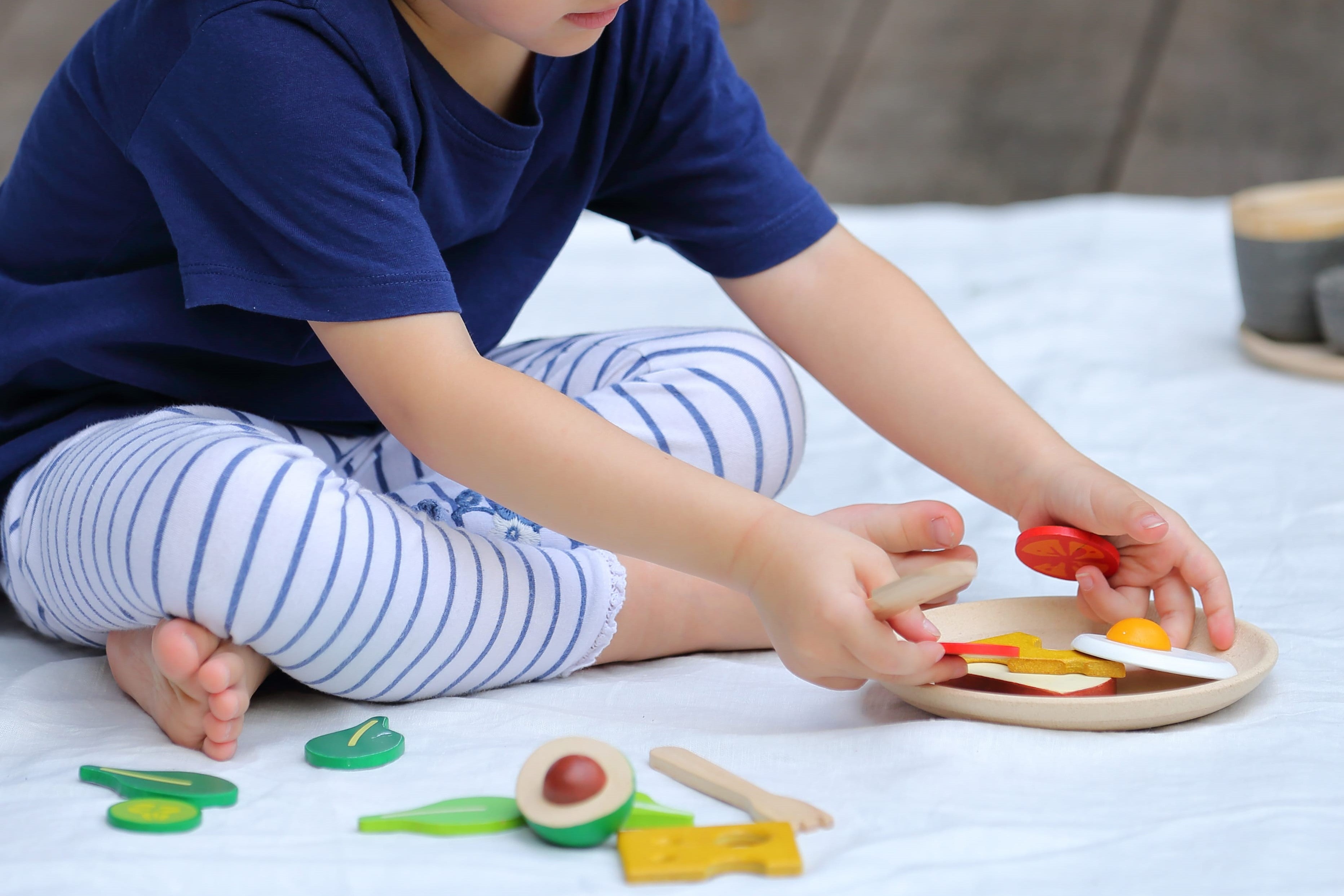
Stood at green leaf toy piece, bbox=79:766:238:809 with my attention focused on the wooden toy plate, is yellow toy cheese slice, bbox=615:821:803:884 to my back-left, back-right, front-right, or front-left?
front-right

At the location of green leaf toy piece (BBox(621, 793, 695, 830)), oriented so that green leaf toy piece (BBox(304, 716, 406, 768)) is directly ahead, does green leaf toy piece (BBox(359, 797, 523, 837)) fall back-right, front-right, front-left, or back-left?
front-left

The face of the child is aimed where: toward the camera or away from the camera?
toward the camera
